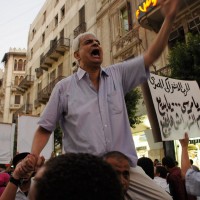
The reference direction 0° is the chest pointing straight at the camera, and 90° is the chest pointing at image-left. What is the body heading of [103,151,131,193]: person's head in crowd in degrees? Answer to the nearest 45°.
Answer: approximately 0°

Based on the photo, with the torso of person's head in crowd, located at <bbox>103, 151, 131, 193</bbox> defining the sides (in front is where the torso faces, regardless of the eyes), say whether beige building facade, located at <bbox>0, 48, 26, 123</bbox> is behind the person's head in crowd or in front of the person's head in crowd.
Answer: behind

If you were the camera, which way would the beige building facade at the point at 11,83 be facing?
facing the viewer

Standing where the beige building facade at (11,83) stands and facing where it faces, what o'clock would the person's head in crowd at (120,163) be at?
The person's head in crowd is roughly at 12 o'clock from the beige building facade.

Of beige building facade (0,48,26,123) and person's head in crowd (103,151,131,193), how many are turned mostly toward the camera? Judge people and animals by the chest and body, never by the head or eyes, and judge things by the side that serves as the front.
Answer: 2
